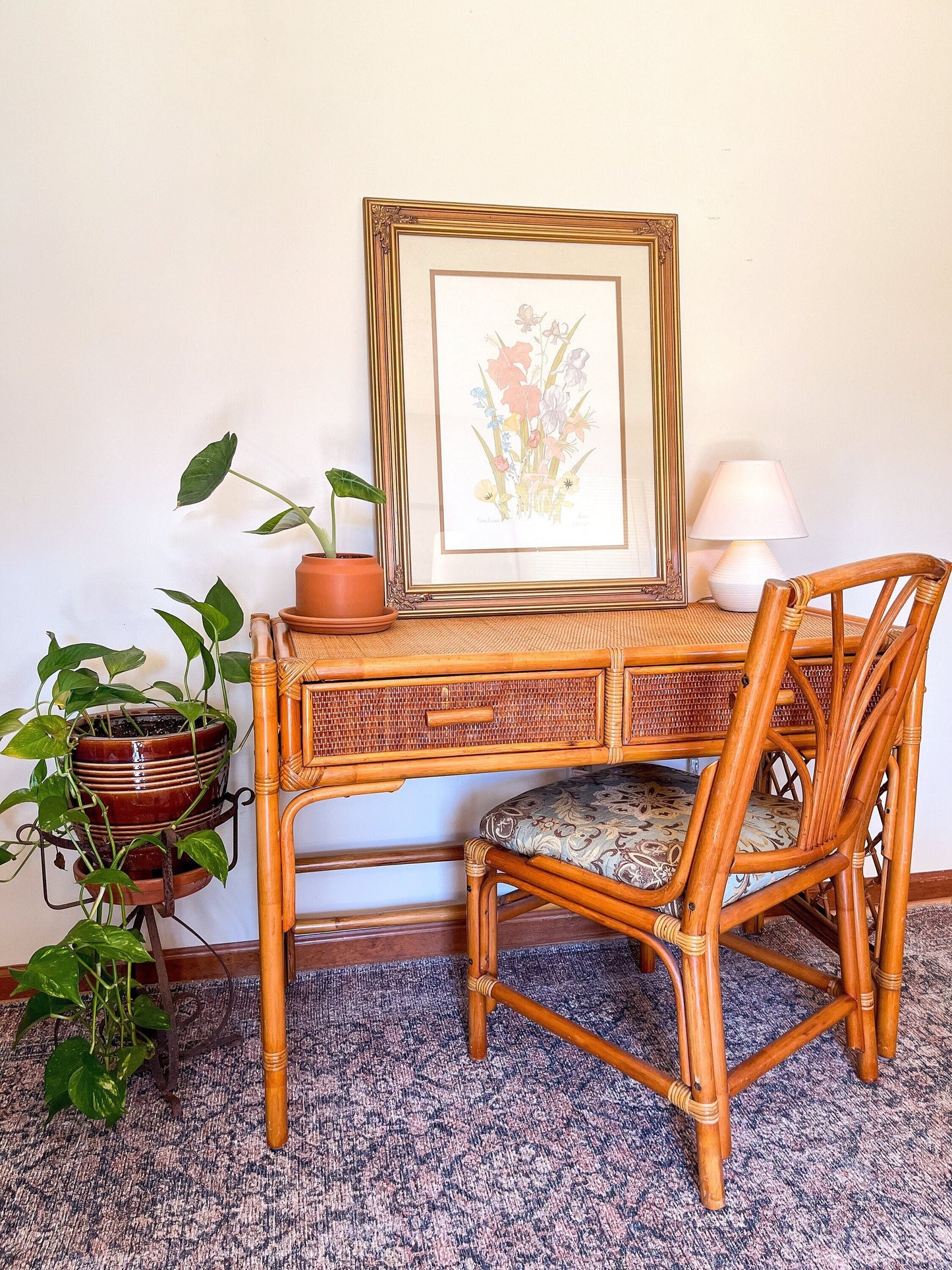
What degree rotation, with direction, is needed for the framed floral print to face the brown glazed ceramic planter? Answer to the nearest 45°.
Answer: approximately 45° to its right

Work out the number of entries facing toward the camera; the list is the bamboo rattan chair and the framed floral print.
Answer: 1
